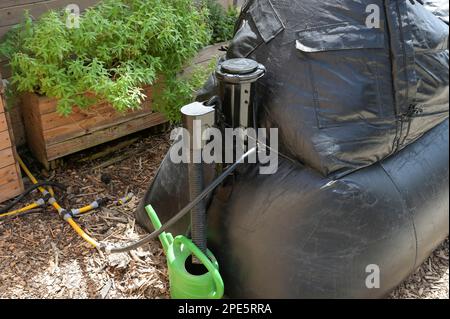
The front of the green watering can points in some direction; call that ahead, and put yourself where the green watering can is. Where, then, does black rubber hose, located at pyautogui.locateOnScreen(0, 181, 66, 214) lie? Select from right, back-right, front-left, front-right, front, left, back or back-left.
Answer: front-right

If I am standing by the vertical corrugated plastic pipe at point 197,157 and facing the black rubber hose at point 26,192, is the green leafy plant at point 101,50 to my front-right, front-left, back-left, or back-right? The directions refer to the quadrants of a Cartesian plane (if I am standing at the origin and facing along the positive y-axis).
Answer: front-right

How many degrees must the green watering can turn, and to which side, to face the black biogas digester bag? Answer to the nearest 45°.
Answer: approximately 180°

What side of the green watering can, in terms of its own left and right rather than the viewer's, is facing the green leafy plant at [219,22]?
right

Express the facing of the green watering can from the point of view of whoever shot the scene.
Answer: facing to the left of the viewer

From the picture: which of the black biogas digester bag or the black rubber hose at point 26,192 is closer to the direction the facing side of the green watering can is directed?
the black rubber hose

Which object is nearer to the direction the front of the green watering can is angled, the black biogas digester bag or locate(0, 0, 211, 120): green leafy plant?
the green leafy plant

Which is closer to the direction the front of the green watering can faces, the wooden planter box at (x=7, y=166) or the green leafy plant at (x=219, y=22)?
the wooden planter box

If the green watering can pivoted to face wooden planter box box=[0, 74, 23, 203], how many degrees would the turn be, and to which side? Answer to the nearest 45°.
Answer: approximately 45° to its right

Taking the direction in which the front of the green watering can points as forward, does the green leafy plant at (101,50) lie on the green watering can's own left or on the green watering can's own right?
on the green watering can's own right
